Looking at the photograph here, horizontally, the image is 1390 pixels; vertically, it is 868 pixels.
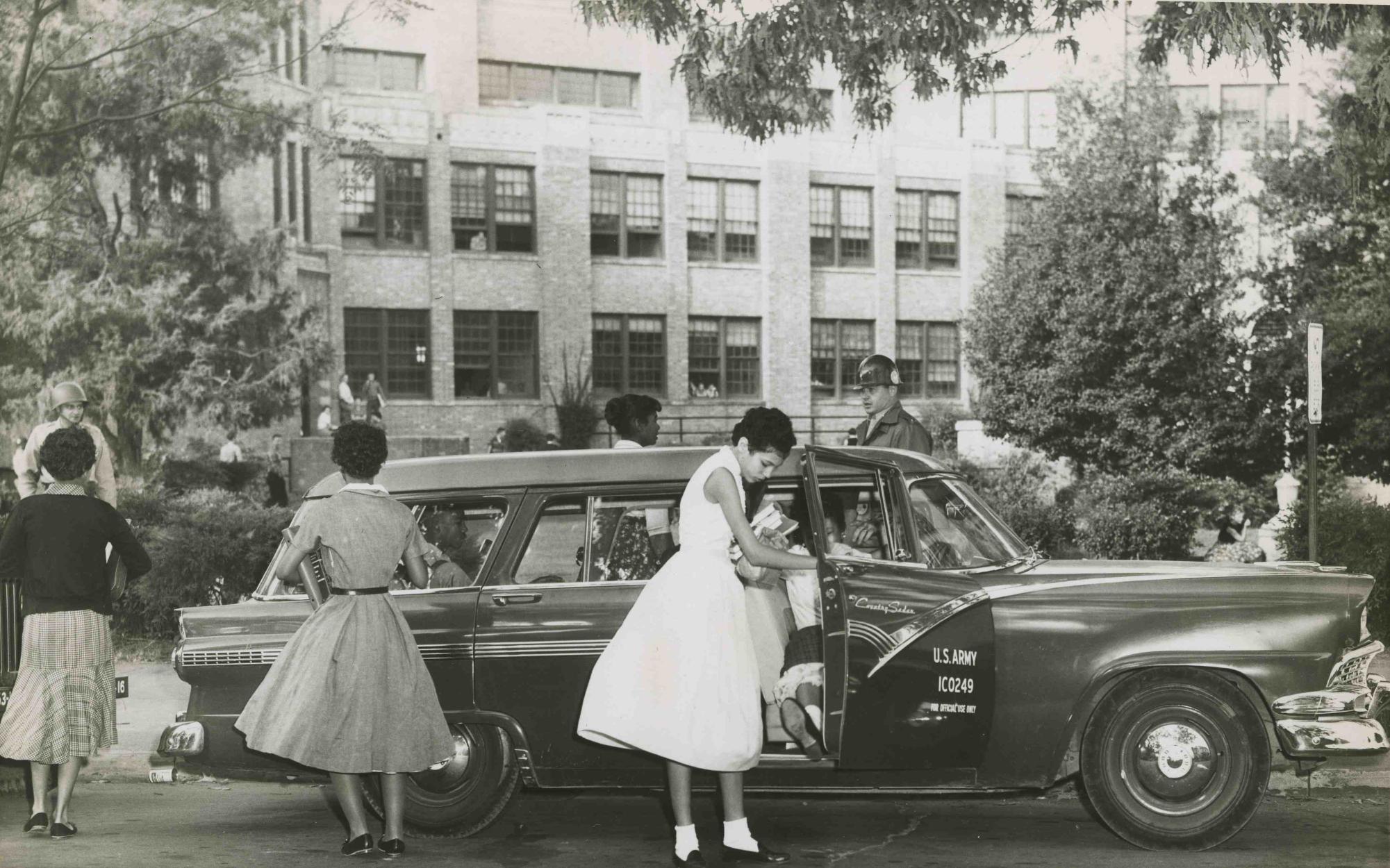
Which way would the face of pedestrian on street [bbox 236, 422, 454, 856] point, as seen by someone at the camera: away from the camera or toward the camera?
away from the camera

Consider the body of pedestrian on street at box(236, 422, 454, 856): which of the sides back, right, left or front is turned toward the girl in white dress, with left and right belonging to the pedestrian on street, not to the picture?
right

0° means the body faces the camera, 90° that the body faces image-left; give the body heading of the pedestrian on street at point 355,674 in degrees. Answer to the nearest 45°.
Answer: approximately 180°

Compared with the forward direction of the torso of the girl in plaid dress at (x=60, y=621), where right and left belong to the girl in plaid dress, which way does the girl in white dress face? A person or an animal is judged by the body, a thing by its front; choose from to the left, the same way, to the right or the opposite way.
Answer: to the right

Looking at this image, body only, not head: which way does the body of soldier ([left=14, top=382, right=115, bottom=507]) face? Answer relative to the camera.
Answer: toward the camera

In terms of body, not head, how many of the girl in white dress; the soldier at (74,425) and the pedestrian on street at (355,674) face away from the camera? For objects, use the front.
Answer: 1

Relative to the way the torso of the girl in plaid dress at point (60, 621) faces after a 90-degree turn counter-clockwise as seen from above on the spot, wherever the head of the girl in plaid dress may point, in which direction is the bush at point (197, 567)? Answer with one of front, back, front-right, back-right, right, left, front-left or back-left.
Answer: right

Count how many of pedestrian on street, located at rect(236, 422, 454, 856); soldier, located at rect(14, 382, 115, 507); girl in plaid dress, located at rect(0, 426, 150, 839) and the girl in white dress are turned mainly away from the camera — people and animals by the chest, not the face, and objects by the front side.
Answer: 2

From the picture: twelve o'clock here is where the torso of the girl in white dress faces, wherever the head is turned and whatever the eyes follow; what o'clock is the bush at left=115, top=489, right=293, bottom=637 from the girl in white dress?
The bush is roughly at 8 o'clock from the girl in white dress.

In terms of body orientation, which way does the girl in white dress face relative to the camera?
to the viewer's right

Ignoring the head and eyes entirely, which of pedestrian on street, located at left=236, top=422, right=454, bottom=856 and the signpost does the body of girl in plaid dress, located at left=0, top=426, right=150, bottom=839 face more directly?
the signpost

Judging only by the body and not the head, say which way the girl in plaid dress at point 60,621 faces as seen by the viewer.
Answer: away from the camera

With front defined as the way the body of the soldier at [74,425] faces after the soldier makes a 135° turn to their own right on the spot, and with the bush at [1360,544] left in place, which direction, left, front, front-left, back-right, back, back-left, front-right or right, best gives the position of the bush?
back-right

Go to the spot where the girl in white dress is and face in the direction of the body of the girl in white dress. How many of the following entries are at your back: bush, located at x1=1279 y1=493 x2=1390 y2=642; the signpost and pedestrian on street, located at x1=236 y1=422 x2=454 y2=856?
1

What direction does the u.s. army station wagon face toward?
to the viewer's right

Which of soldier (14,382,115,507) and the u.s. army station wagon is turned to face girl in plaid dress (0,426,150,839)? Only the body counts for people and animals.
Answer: the soldier
